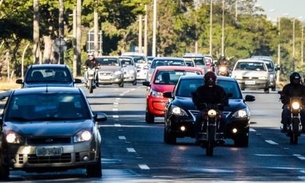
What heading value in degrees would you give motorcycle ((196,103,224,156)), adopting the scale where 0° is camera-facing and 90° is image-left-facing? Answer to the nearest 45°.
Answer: approximately 0°

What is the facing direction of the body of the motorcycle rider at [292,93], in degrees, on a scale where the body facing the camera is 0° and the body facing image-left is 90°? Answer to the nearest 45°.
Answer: approximately 0°

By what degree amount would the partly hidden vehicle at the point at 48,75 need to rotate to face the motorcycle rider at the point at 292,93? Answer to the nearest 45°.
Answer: approximately 45° to its left
